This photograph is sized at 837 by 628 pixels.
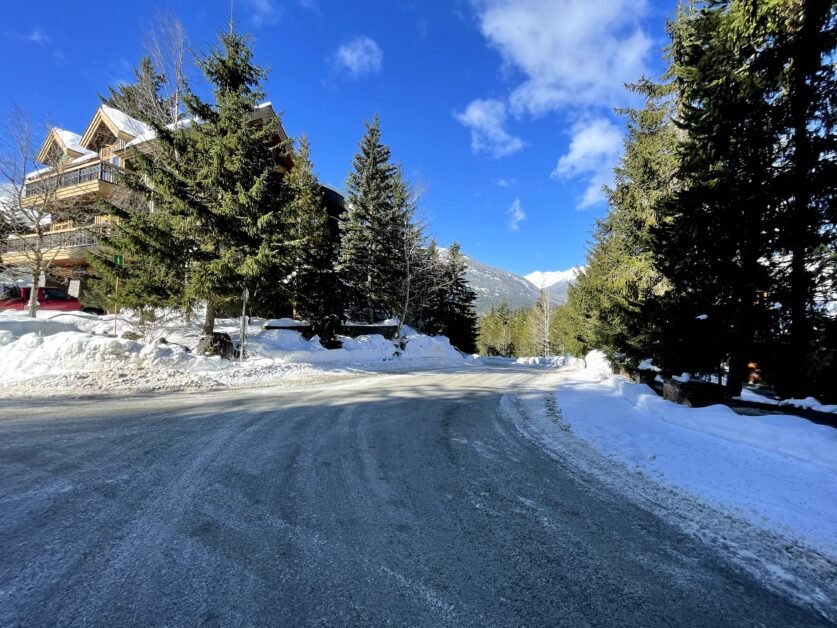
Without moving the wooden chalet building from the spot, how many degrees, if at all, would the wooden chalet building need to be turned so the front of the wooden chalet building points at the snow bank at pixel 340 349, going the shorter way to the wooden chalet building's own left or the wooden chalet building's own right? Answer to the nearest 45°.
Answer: approximately 90° to the wooden chalet building's own left

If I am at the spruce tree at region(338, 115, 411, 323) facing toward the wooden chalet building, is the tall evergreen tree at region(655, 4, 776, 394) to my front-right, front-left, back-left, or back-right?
back-left

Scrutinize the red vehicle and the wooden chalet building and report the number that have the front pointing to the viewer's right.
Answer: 1

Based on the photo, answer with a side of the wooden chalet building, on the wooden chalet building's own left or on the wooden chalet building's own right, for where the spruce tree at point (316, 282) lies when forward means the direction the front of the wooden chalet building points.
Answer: on the wooden chalet building's own left

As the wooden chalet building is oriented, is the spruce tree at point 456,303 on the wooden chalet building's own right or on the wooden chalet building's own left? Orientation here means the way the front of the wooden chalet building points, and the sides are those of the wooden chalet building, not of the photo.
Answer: on the wooden chalet building's own left

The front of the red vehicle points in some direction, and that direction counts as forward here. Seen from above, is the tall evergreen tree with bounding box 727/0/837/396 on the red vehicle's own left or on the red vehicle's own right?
on the red vehicle's own right

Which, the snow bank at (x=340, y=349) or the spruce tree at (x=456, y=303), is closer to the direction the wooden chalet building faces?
the snow bank
